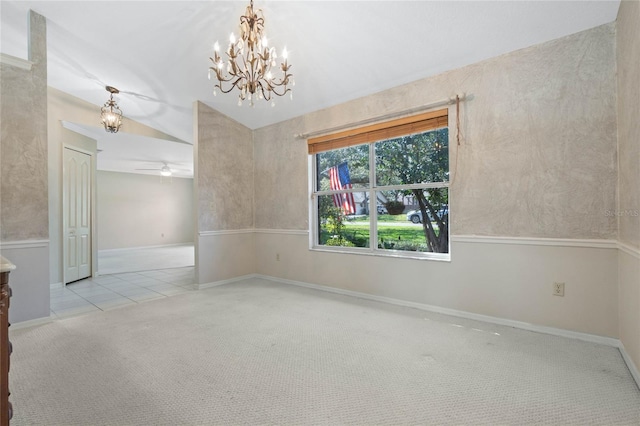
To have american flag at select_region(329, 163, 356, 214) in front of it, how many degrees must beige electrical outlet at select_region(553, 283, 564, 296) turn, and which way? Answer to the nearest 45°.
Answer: approximately 90° to its right

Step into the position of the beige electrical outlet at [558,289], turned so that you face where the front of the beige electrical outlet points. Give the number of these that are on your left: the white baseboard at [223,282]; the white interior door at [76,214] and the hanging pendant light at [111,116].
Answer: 0

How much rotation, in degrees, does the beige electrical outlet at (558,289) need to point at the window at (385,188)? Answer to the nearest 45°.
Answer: approximately 90° to its right

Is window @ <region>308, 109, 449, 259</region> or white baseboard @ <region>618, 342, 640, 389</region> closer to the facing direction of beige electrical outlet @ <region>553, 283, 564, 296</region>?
the white baseboard

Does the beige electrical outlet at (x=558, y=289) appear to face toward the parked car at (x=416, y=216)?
no

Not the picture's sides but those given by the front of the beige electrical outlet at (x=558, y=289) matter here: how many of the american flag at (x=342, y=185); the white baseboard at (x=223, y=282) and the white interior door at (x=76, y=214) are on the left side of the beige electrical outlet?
0

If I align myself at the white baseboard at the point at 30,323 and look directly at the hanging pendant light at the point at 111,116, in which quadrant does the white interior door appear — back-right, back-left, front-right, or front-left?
front-left

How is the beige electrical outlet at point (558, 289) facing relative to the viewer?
toward the camera

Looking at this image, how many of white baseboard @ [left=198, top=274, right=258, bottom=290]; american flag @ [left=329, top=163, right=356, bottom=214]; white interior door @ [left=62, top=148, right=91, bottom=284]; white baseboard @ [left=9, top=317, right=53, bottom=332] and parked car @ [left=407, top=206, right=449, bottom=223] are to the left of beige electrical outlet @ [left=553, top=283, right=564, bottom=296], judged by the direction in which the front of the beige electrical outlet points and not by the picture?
0

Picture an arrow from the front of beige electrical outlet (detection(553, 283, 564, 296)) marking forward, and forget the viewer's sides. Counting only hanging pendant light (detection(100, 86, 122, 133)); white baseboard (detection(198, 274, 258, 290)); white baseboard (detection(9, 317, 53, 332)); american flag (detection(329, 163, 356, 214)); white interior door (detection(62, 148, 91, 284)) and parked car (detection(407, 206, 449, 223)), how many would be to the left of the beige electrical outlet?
0

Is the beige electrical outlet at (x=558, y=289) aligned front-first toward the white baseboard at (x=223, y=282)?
no

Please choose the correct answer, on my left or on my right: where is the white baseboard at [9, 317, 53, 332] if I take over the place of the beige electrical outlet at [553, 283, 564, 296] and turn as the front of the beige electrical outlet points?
on my right

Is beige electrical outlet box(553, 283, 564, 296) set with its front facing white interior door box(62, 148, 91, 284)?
no
